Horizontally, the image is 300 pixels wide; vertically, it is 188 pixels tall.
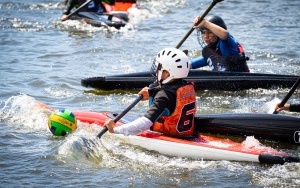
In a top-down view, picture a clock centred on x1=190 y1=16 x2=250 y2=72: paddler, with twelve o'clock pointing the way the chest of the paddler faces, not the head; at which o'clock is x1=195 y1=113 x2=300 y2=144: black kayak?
The black kayak is roughly at 10 o'clock from the paddler.

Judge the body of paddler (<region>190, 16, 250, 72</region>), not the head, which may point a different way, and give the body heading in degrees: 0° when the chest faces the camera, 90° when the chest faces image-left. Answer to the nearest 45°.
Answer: approximately 45°

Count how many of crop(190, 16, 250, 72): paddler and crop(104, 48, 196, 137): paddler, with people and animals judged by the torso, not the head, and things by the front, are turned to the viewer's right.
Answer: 0

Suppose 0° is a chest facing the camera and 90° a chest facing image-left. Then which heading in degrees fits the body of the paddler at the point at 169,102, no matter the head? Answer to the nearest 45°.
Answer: approximately 135°

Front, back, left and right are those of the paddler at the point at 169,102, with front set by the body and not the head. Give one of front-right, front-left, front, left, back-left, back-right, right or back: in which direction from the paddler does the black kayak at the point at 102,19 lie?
front-right

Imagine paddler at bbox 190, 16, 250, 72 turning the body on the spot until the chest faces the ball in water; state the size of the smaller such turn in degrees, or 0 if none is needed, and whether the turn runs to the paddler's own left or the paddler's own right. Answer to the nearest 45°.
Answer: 0° — they already face it
